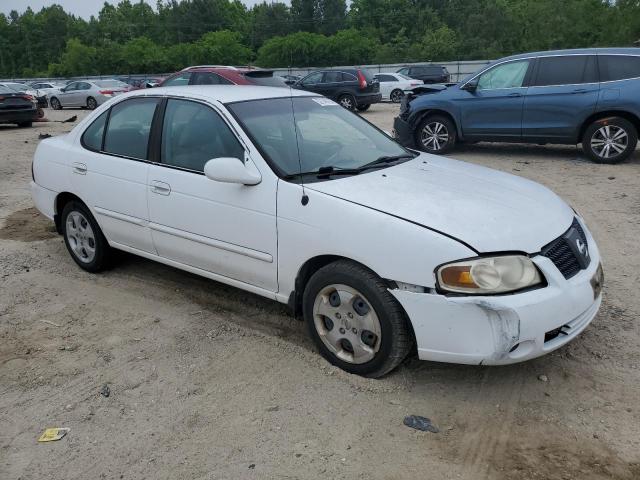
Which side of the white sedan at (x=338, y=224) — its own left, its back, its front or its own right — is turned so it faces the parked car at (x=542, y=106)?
left

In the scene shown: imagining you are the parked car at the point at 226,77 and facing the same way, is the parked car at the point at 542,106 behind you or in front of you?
behind

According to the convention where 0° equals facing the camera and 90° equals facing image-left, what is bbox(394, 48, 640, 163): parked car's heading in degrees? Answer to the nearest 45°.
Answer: approximately 90°

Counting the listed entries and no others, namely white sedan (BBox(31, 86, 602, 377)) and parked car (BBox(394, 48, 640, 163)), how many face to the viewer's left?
1

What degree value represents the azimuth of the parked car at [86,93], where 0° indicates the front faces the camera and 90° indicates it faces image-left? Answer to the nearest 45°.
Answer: approximately 135°

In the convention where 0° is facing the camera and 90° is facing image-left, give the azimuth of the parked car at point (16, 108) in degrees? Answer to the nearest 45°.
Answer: approximately 135°

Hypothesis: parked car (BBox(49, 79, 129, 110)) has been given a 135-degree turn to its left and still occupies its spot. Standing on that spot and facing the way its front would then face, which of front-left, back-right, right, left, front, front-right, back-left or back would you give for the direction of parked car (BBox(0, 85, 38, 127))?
front

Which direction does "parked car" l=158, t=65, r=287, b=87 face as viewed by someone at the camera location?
facing away from the viewer and to the left of the viewer

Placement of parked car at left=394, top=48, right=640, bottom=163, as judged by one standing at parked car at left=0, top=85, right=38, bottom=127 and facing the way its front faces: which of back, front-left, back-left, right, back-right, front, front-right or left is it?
back

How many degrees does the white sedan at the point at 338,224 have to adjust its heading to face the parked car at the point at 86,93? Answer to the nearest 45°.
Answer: approximately 180°
